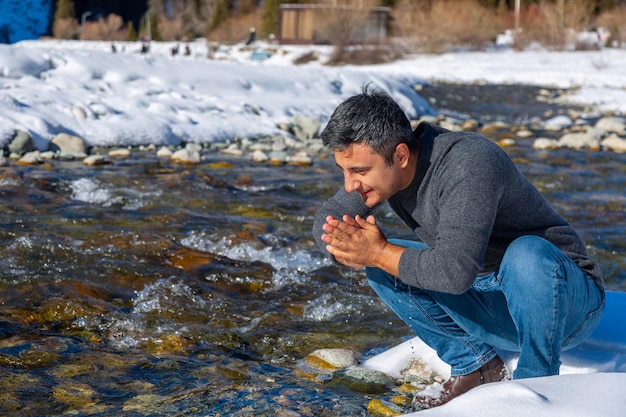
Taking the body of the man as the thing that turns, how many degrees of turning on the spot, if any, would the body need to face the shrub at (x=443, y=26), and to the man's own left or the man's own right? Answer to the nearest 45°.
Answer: approximately 135° to the man's own right

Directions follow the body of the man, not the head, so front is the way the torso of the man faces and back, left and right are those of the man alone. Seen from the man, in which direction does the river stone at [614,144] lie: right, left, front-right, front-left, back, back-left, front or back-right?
back-right

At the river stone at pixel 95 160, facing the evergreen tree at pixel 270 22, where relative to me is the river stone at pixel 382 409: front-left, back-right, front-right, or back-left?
back-right

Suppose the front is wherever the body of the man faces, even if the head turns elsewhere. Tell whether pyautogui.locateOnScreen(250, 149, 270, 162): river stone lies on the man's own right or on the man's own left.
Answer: on the man's own right

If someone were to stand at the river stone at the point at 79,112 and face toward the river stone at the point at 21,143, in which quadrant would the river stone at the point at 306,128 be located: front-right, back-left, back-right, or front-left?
back-left

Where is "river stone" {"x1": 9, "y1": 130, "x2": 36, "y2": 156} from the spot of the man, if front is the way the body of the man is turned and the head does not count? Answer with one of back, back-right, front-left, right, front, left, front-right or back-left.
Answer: right

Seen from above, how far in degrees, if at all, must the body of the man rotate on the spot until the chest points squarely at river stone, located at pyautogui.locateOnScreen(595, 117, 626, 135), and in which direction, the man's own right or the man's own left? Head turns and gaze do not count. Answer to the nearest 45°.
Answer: approximately 135° to the man's own right

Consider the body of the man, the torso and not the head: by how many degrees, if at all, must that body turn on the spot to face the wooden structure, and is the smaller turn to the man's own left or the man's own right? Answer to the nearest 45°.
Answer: approximately 135° to the man's own right

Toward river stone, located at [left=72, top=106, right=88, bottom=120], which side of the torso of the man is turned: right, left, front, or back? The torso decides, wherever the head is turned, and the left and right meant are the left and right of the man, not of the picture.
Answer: right

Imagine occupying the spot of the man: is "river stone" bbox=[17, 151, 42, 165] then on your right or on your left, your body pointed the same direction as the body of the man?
on your right

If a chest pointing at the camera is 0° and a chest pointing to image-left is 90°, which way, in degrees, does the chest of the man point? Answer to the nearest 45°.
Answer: approximately 45°

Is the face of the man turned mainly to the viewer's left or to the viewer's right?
to the viewer's left
